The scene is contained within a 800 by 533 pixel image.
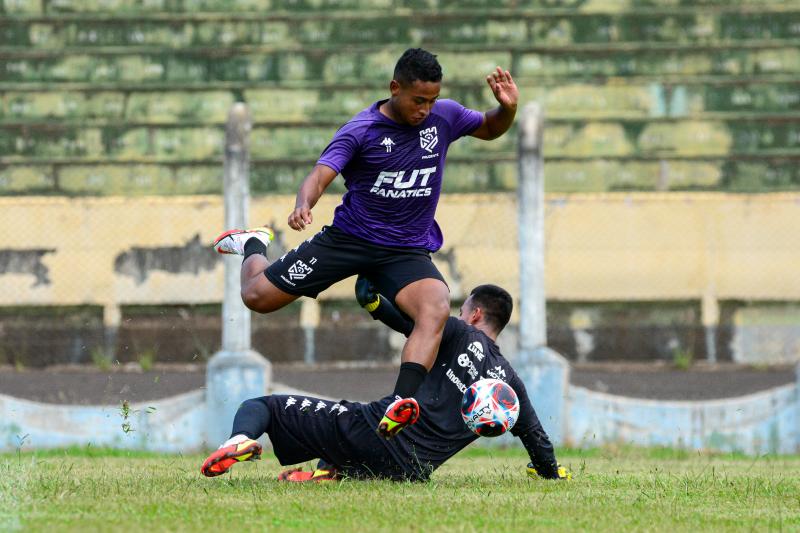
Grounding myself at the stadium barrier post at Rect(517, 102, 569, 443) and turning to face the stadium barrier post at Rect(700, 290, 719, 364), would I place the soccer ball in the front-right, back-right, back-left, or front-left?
back-right

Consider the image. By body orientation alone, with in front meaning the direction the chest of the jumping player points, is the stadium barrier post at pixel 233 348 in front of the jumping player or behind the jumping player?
behind

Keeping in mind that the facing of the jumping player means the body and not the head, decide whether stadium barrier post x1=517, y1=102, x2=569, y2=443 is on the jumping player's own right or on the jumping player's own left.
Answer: on the jumping player's own left

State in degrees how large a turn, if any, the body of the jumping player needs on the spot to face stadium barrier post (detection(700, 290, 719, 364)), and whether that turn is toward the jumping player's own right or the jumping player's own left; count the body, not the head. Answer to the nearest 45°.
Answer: approximately 90° to the jumping player's own left

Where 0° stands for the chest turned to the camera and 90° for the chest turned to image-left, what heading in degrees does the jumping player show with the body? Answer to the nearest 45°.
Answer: approximately 315°
